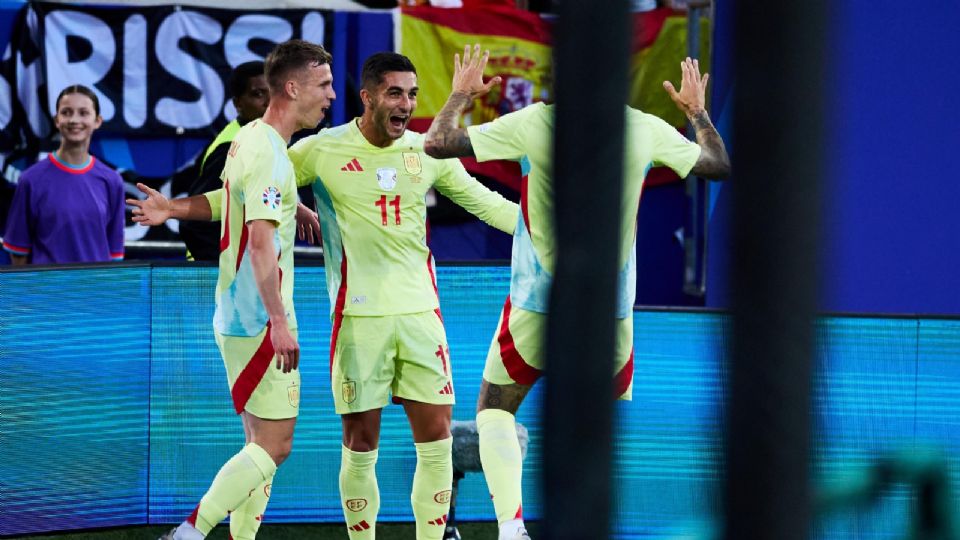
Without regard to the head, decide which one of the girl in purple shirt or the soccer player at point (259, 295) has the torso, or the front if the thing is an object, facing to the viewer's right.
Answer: the soccer player

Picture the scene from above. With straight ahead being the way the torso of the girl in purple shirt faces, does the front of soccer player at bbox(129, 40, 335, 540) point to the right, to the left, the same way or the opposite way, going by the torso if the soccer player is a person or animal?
to the left

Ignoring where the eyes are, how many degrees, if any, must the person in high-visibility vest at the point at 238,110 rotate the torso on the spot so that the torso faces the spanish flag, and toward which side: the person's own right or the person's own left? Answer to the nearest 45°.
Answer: approximately 90° to the person's own left

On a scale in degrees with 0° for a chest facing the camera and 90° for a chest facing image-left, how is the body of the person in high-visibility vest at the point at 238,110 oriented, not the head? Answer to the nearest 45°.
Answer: approximately 315°

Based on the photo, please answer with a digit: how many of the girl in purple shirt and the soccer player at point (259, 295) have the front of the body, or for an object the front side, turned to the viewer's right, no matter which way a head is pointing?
1

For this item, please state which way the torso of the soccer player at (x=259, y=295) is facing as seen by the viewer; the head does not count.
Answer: to the viewer's right

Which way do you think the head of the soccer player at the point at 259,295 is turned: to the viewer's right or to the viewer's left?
to the viewer's right
